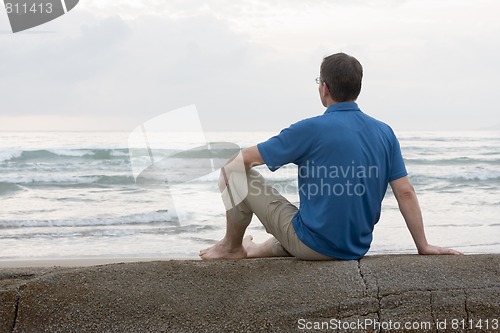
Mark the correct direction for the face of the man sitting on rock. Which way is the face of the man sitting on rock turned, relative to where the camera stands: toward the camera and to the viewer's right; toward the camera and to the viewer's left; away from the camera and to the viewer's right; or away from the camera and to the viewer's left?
away from the camera and to the viewer's left

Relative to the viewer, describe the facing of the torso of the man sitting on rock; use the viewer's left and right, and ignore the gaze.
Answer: facing away from the viewer and to the left of the viewer
